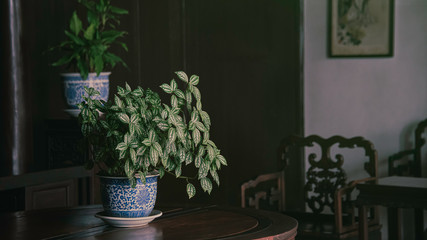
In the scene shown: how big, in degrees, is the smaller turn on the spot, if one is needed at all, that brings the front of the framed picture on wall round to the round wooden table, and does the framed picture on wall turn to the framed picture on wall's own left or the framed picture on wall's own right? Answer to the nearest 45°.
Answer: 0° — it already faces it

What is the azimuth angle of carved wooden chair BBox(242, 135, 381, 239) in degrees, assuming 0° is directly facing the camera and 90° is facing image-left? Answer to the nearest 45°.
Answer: approximately 45°

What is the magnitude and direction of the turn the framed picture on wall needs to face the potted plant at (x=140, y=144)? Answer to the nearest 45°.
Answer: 0° — it already faces it

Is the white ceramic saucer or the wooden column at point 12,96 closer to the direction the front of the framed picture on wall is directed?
the white ceramic saucer

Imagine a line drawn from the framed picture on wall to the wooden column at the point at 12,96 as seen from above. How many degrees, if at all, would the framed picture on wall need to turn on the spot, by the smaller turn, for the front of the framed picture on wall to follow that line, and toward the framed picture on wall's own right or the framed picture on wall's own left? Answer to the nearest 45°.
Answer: approximately 45° to the framed picture on wall's own right

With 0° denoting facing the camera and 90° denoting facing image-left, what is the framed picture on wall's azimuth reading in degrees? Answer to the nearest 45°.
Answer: approximately 0°
